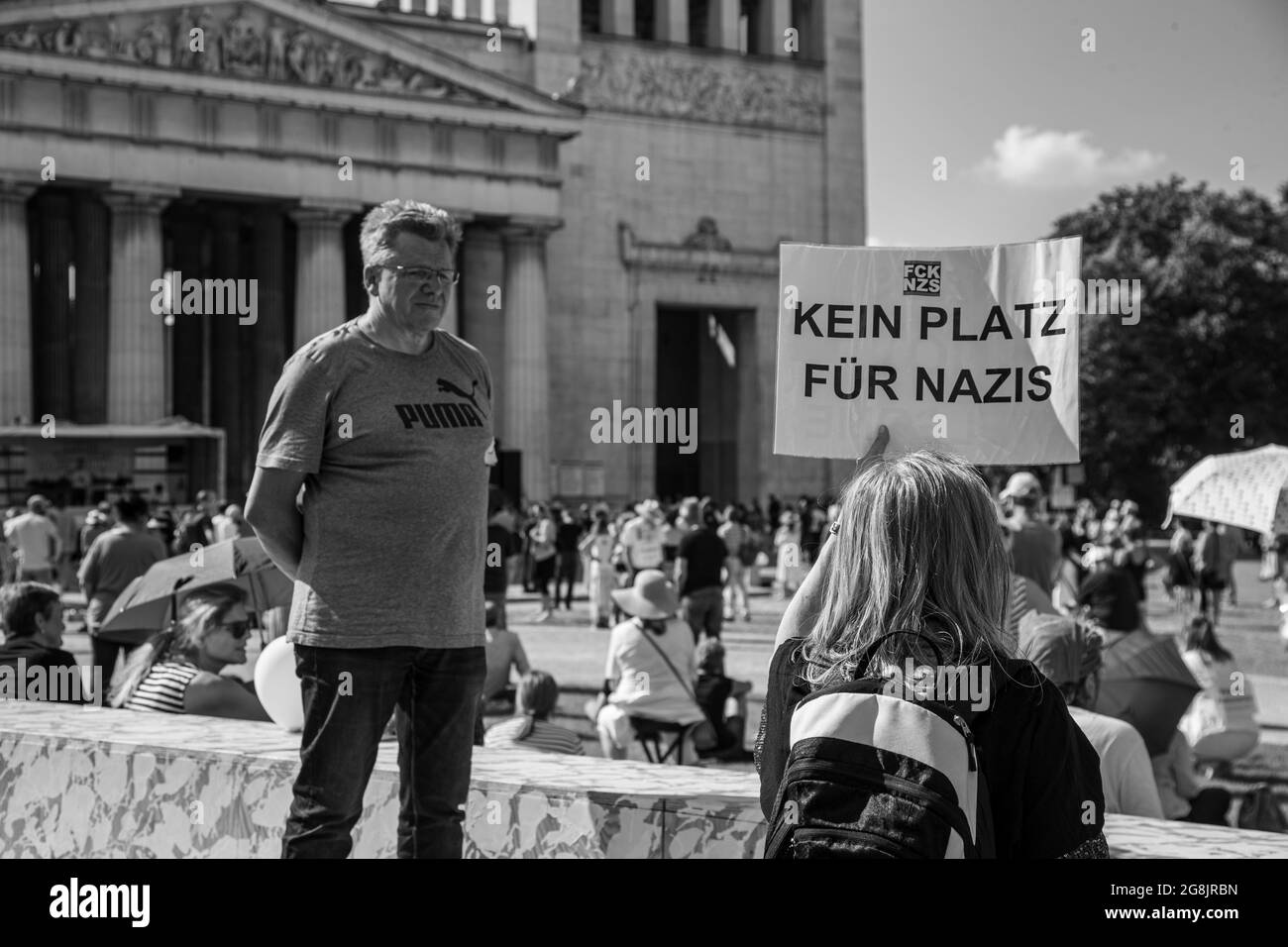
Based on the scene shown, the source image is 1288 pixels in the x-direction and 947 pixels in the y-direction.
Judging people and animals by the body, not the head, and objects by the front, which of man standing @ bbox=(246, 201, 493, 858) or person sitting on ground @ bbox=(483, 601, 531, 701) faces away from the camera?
the person sitting on ground

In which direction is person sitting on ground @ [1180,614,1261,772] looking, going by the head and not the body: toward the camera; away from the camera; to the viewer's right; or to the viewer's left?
away from the camera

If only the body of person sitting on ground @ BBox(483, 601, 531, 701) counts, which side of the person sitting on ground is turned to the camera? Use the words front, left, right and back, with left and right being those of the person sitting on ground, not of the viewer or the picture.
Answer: back

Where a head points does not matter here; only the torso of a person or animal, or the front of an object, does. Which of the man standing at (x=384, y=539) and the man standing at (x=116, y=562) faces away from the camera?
the man standing at (x=116, y=562)

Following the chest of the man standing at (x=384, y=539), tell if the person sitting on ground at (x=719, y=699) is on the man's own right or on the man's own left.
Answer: on the man's own left

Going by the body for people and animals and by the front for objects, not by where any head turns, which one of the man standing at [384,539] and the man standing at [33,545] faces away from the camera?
the man standing at [33,545]

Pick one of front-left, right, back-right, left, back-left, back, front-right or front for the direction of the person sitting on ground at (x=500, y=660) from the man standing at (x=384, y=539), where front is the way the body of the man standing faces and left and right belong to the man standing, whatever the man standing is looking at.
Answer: back-left

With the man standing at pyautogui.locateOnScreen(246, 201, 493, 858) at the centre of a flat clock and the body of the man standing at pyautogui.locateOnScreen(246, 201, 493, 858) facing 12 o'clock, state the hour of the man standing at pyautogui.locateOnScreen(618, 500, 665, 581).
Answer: the man standing at pyautogui.locateOnScreen(618, 500, 665, 581) is roughly at 8 o'clock from the man standing at pyautogui.locateOnScreen(246, 201, 493, 858).

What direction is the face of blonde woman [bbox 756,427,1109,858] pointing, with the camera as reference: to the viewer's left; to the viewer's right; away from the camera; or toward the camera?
away from the camera

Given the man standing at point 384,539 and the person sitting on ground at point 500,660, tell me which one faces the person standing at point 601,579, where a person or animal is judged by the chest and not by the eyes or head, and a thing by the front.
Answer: the person sitting on ground
